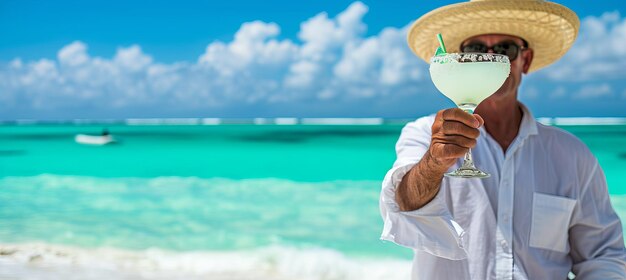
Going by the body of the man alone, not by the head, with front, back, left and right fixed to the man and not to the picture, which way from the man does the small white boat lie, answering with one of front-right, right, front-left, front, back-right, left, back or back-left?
back-right

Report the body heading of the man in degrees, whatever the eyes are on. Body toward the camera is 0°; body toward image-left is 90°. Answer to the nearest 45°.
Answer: approximately 0°
